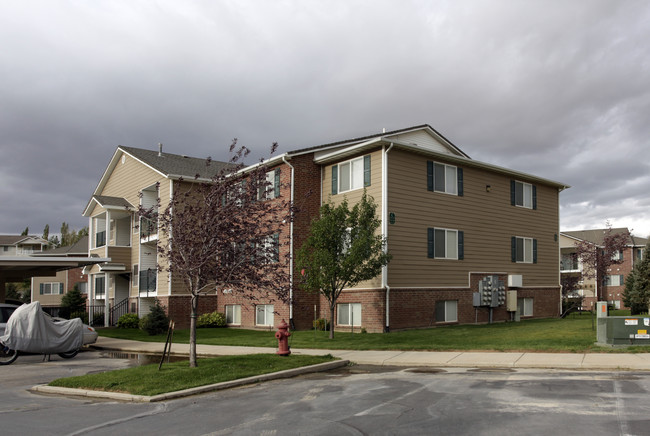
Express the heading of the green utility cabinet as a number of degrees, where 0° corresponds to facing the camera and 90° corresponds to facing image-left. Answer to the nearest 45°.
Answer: approximately 0°

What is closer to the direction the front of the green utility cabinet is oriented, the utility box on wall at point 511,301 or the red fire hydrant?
the red fire hydrant
